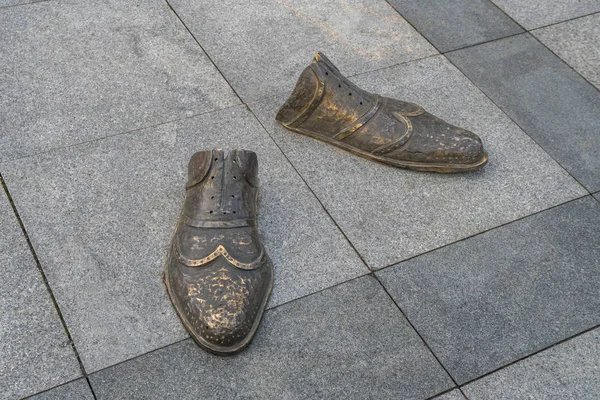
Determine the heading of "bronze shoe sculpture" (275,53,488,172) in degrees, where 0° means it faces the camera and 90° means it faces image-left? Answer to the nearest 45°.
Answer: approximately 315°

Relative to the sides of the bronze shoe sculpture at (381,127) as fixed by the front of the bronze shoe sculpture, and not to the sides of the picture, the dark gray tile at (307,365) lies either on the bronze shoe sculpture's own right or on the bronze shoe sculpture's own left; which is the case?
on the bronze shoe sculpture's own right

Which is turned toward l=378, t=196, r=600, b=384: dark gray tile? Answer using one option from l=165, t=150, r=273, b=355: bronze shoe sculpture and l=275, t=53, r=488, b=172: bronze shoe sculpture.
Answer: l=275, t=53, r=488, b=172: bronze shoe sculpture

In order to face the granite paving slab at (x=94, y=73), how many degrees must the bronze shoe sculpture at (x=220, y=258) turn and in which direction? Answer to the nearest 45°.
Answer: approximately 135° to its right

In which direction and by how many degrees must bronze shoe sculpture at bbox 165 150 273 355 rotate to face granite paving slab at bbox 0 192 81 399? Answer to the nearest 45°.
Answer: approximately 45° to its right

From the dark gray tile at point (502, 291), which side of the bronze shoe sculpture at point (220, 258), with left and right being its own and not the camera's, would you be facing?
left

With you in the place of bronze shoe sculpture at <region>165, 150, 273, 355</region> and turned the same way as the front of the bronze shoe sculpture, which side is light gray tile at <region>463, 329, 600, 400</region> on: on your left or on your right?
on your left

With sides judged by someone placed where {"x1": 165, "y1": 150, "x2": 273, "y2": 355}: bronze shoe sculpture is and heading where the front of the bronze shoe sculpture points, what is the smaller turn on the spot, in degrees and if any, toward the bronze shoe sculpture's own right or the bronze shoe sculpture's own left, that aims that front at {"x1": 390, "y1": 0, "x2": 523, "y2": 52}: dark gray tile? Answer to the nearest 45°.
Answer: approximately 135° to the bronze shoe sculpture's own left

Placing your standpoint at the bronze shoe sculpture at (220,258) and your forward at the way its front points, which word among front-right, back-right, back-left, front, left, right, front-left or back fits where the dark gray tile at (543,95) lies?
back-left

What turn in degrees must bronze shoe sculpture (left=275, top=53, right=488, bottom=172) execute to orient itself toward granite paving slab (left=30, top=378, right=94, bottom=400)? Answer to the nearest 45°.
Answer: approximately 90° to its right

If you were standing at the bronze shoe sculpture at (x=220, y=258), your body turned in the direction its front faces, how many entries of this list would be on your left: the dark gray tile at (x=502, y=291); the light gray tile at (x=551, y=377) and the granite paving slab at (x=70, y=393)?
2

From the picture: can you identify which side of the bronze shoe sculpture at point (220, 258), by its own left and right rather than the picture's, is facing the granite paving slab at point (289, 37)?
back

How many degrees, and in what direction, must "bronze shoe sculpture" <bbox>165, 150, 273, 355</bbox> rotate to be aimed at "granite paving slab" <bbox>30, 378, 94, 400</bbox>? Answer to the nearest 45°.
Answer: approximately 45° to its right
